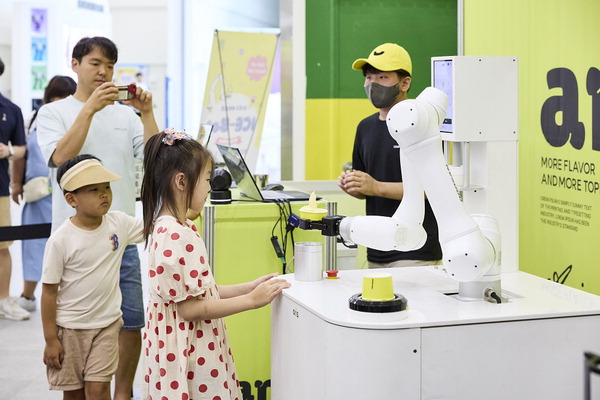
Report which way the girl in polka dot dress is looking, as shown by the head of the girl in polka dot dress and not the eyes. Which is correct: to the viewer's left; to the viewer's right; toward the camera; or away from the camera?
to the viewer's right

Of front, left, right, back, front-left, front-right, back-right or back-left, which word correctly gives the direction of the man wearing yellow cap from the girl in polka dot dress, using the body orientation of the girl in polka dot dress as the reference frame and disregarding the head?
front-left

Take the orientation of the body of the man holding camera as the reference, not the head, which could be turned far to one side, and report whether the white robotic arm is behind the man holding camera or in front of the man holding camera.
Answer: in front

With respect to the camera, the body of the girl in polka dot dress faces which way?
to the viewer's right

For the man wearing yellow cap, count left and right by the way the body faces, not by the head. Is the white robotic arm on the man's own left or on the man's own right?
on the man's own left

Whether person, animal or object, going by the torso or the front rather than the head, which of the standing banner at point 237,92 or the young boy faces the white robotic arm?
the young boy

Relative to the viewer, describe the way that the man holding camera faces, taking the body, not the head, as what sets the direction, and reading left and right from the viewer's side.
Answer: facing the viewer and to the right of the viewer

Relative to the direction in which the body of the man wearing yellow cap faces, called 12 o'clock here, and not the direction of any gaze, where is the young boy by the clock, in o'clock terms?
The young boy is roughly at 1 o'clock from the man wearing yellow cap.

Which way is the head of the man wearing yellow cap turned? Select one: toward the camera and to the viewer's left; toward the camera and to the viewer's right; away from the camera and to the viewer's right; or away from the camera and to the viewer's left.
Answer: toward the camera and to the viewer's left

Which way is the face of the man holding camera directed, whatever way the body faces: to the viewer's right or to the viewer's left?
to the viewer's right
